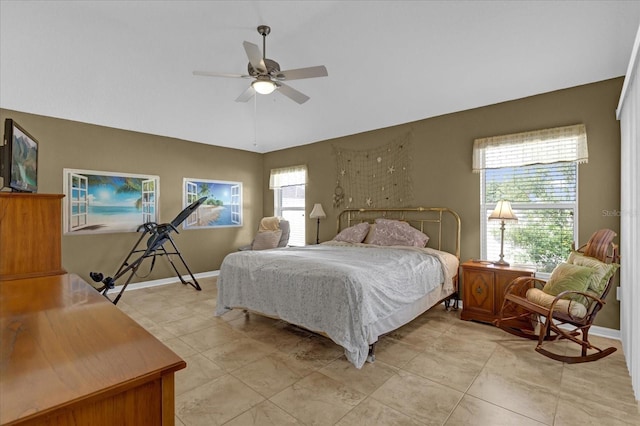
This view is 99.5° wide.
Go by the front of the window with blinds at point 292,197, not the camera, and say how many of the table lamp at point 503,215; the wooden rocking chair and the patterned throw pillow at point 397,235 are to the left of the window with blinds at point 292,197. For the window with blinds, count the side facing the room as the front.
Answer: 3

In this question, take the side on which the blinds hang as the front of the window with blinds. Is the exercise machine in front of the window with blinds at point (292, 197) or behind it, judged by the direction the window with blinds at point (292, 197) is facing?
in front

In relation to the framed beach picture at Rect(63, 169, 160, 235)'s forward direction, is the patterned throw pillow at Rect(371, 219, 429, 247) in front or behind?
in front

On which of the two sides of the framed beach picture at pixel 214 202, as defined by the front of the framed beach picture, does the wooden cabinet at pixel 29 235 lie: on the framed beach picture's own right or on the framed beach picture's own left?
on the framed beach picture's own right

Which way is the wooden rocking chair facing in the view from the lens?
facing the viewer and to the left of the viewer

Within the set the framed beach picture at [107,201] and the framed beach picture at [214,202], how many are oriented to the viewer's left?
0

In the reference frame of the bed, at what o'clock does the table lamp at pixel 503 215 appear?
The table lamp is roughly at 7 o'clock from the bed.

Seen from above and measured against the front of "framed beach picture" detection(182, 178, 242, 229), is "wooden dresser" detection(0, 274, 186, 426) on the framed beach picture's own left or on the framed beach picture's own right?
on the framed beach picture's own right

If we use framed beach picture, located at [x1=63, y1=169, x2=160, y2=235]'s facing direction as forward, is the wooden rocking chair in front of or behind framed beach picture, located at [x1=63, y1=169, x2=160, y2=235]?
in front

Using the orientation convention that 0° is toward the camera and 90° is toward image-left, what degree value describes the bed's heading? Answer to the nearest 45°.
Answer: approximately 45°

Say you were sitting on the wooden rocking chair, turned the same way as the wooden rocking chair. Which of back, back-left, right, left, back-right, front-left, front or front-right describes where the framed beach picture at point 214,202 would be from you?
front-right

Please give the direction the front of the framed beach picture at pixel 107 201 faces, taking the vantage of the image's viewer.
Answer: facing the viewer and to the right of the viewer

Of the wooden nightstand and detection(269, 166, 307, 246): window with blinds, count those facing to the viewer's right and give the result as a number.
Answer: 0
